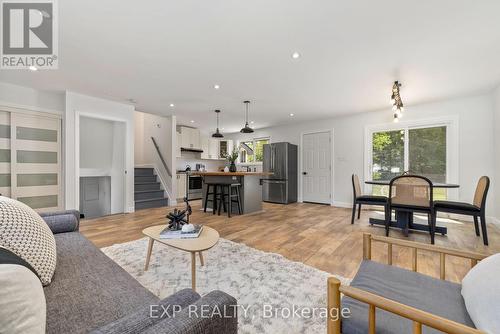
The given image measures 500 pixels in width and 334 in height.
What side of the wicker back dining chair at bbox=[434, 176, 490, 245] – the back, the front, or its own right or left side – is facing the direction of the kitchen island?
front

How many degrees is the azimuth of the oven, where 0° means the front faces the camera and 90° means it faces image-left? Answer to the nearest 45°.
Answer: approximately 315°

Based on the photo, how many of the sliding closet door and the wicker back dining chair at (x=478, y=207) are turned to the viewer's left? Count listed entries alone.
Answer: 1

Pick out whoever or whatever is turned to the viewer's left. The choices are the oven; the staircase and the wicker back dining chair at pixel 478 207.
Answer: the wicker back dining chair

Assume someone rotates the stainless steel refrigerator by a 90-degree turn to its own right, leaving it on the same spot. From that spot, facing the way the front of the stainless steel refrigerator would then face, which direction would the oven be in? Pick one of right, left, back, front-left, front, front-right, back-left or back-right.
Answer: front-left

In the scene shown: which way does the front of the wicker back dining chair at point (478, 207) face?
to the viewer's left

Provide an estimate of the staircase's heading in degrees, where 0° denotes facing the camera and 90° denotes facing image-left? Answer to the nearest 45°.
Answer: approximately 315°

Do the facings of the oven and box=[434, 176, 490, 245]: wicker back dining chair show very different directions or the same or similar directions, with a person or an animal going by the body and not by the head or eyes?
very different directions

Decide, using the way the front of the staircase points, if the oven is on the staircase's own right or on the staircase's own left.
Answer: on the staircase's own left

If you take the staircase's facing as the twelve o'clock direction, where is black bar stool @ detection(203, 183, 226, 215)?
The black bar stool is roughly at 12 o'clock from the staircase.

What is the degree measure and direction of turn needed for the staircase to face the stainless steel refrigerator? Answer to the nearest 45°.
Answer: approximately 45° to its left

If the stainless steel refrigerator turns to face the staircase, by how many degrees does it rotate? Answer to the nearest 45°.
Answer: approximately 45° to its right

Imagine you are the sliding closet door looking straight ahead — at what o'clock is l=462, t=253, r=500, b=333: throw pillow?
The throw pillow is roughly at 11 o'clock from the sliding closet door.

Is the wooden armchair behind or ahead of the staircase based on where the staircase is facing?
ahead

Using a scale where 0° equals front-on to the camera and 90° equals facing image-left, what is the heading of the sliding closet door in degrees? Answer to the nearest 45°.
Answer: approximately 315°

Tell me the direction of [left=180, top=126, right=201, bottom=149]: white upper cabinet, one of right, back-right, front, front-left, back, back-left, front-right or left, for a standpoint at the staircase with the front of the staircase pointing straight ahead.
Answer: left

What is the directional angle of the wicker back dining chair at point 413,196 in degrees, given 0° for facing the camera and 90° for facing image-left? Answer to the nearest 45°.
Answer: approximately 180°

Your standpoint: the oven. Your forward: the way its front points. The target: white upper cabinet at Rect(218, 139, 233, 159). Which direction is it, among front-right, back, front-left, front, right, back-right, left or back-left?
left
